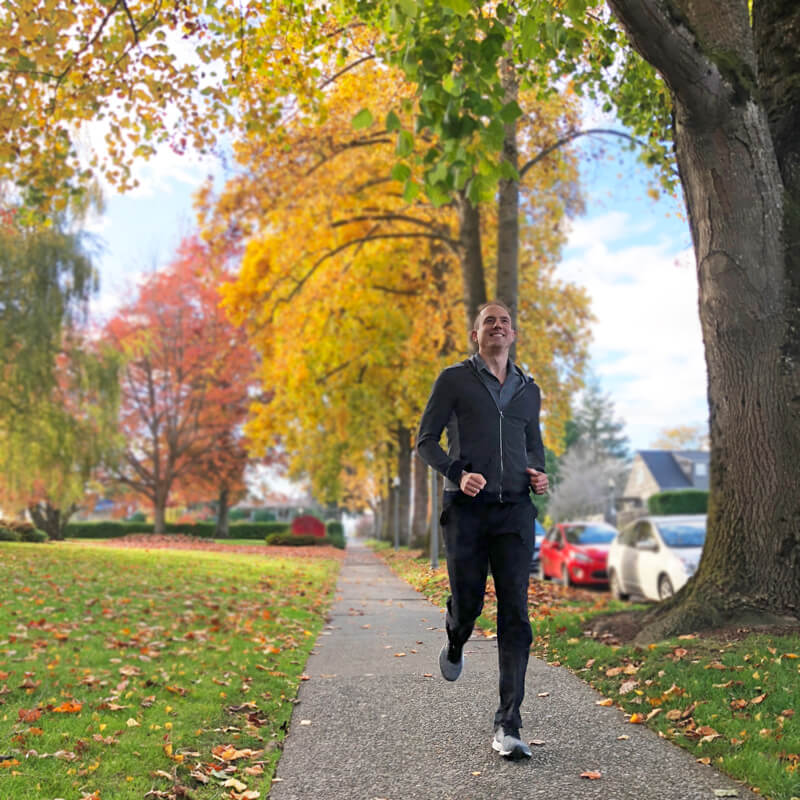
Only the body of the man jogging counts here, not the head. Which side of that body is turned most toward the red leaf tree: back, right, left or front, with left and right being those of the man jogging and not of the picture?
back

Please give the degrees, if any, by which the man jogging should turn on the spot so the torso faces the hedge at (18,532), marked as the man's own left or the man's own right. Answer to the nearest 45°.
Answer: approximately 180°

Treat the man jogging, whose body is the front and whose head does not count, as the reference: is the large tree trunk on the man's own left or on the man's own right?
on the man's own left

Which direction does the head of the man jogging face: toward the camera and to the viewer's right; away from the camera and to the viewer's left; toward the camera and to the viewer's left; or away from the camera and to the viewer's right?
toward the camera and to the viewer's right

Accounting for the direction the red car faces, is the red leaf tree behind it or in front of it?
behind

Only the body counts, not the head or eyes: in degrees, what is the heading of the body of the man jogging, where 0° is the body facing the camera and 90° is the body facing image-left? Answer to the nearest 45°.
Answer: approximately 315°

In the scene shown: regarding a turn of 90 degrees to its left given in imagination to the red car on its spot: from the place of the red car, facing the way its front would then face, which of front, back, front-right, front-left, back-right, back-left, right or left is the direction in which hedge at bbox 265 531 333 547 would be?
left

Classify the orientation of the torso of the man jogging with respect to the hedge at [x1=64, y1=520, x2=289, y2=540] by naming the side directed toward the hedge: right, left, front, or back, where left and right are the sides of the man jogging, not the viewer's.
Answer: back

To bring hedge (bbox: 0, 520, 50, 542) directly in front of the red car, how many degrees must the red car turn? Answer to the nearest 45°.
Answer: approximately 135° to its right

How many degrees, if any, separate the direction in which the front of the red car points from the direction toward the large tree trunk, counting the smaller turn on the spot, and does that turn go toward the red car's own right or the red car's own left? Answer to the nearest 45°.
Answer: approximately 45° to the red car's own right

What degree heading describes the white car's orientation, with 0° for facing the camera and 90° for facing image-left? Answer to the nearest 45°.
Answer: approximately 315°

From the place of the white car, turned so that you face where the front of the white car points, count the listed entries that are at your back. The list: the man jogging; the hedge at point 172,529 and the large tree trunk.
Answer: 1
